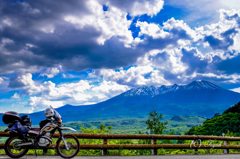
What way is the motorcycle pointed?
to the viewer's right

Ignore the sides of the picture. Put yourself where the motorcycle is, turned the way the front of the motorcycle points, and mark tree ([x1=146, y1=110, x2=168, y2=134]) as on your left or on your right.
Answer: on your left
